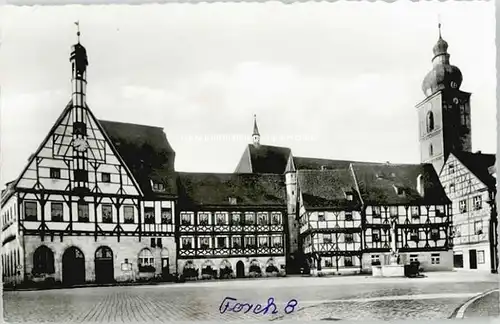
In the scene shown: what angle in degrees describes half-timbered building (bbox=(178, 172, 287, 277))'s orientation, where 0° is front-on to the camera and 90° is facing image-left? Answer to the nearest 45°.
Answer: approximately 0°

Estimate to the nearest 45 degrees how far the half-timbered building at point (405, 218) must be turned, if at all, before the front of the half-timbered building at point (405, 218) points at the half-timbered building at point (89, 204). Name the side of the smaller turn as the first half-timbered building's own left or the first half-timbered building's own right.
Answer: approximately 90° to the first half-timbered building's own right

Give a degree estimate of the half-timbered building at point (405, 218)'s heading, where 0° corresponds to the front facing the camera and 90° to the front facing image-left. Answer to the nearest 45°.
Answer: approximately 0°

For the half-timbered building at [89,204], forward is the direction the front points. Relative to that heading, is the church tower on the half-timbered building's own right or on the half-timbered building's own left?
on the half-timbered building's own left

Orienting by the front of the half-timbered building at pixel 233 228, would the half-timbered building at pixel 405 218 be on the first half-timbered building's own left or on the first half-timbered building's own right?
on the first half-timbered building's own left

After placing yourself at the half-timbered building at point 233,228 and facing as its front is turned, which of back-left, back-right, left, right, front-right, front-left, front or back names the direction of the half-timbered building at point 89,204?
right

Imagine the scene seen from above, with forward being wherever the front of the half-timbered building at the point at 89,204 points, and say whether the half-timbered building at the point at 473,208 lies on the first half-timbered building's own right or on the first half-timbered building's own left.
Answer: on the first half-timbered building's own left

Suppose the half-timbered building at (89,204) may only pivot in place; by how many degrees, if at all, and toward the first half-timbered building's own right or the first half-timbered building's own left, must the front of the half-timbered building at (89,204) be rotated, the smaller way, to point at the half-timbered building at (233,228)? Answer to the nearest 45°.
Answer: approximately 90° to the first half-timbered building's own left

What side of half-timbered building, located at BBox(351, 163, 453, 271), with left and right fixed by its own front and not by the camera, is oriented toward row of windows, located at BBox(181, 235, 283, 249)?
right

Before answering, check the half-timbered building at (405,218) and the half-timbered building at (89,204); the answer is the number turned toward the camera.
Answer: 2
